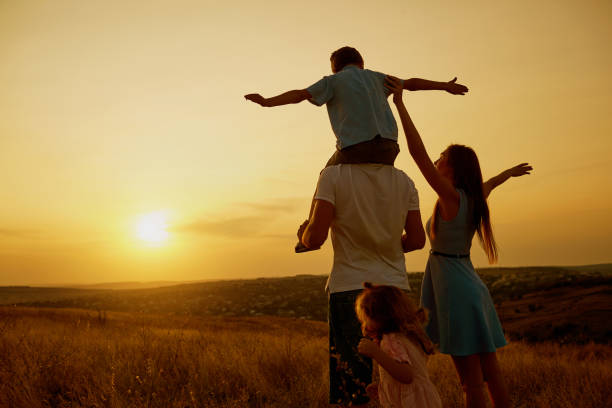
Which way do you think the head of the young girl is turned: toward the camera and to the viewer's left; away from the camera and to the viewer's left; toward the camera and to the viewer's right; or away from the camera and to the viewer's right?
away from the camera and to the viewer's left

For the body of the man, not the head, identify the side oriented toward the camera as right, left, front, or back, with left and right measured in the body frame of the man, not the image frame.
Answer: back

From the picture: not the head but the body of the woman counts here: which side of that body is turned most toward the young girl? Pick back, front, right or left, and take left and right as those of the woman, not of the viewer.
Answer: left

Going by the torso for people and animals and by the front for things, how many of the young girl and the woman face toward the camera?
0

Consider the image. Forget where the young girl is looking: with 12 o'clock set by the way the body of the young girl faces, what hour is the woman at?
The woman is roughly at 4 o'clock from the young girl.

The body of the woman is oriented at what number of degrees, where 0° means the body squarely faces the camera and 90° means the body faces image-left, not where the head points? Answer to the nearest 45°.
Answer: approximately 135°

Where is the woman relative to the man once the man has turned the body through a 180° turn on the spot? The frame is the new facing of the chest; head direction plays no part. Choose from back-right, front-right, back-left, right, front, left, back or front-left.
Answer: back-left
